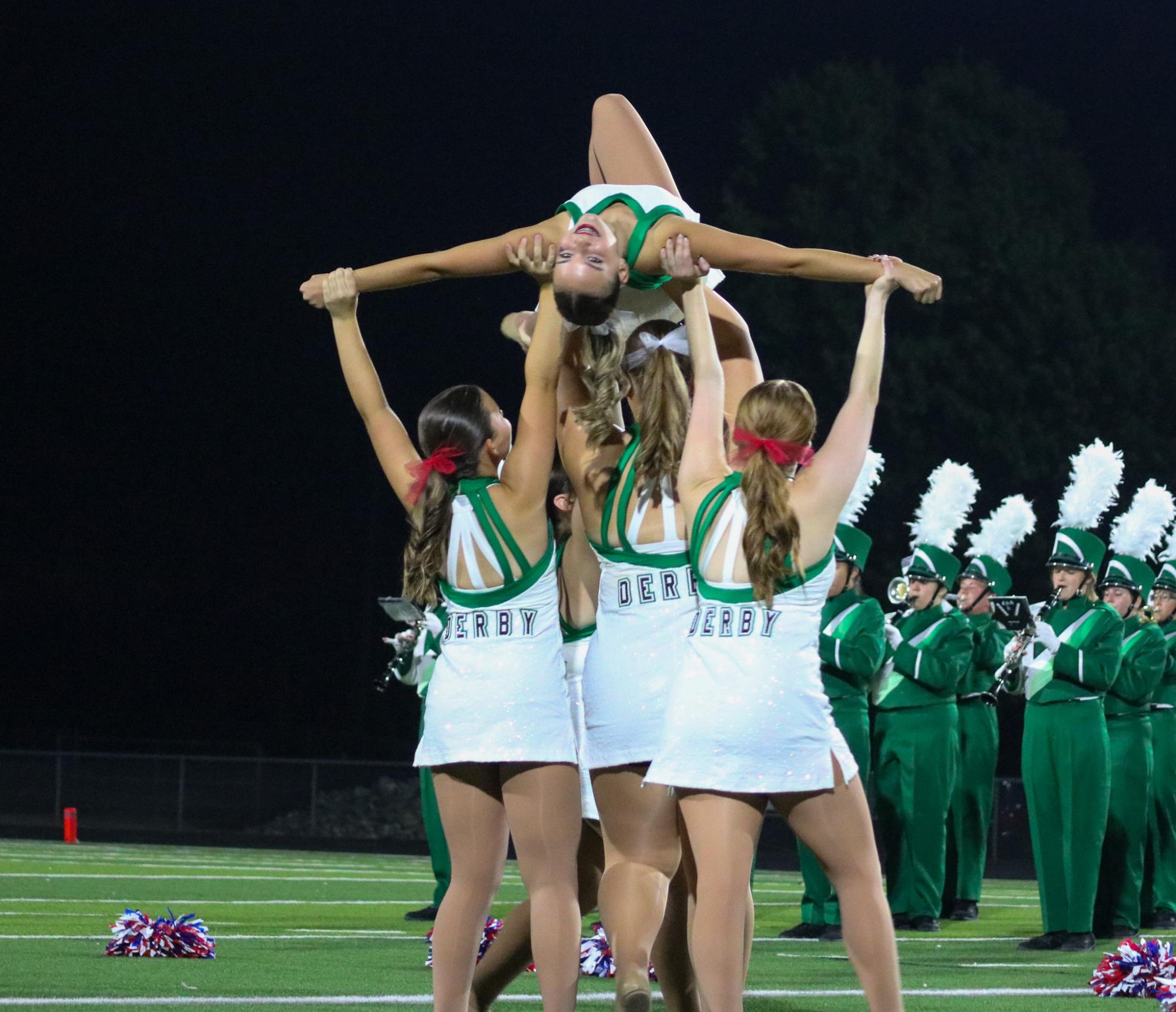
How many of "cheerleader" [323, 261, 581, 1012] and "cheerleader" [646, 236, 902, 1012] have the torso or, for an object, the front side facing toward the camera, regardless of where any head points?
0

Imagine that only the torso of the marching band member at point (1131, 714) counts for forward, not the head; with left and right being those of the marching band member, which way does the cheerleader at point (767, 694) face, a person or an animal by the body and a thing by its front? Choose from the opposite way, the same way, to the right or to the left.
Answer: the opposite way

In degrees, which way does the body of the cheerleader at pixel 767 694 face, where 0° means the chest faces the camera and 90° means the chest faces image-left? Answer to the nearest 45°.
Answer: approximately 225°

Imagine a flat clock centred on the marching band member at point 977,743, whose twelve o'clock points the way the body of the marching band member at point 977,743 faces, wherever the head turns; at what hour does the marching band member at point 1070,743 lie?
the marching band member at point 1070,743 is roughly at 10 o'clock from the marching band member at point 977,743.

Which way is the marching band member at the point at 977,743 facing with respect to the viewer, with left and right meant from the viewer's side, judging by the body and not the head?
facing the viewer and to the left of the viewer

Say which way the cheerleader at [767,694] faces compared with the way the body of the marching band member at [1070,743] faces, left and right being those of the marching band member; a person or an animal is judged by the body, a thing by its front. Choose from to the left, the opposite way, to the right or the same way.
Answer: the opposite way

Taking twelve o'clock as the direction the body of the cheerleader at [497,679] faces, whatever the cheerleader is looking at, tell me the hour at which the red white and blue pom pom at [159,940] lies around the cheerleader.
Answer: The red white and blue pom pom is roughly at 10 o'clock from the cheerleader.

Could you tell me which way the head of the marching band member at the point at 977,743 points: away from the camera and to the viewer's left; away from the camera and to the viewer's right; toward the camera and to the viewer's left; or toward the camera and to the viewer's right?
toward the camera and to the viewer's left

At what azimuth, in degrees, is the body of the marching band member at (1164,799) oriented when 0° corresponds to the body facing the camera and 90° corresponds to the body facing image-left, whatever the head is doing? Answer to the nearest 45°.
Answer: approximately 45°

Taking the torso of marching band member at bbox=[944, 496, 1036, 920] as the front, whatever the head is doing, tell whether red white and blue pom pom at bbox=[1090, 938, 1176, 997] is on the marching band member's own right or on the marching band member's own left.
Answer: on the marching band member's own left

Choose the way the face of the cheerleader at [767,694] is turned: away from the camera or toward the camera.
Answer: away from the camera

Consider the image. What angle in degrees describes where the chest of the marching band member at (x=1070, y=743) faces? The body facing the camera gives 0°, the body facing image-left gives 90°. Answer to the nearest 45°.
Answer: approximately 45°
